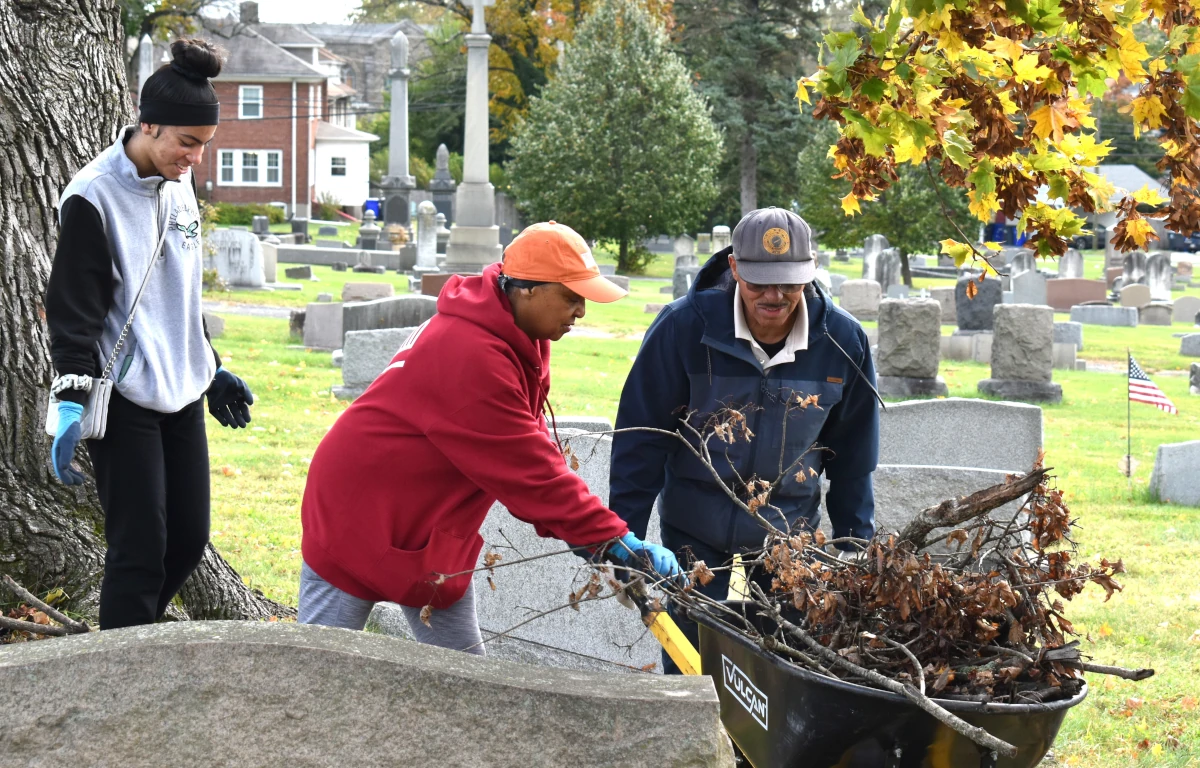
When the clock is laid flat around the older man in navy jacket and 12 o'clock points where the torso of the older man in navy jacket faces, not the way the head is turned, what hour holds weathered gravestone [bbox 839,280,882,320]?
The weathered gravestone is roughly at 6 o'clock from the older man in navy jacket.

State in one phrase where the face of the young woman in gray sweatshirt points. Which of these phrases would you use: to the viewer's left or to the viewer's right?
to the viewer's right

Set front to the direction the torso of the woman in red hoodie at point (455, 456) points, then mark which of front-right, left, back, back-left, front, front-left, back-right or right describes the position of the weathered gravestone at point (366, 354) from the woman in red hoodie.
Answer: left

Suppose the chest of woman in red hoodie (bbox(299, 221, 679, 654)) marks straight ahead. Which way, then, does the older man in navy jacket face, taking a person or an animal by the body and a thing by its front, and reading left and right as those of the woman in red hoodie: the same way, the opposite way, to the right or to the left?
to the right

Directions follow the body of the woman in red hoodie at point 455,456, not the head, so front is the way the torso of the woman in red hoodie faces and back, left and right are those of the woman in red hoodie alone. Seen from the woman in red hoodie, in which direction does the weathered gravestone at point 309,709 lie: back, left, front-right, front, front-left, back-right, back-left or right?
right

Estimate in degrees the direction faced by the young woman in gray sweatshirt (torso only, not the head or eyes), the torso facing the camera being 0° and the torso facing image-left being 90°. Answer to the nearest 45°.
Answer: approximately 315°

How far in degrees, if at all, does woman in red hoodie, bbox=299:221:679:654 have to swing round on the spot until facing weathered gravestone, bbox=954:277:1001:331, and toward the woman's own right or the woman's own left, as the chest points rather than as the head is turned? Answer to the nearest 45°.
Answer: approximately 45° to the woman's own left

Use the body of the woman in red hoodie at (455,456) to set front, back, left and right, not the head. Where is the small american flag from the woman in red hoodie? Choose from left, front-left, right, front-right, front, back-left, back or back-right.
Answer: front-left

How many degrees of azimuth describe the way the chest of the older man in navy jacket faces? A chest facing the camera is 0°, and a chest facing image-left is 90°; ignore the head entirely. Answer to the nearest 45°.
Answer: approximately 0°

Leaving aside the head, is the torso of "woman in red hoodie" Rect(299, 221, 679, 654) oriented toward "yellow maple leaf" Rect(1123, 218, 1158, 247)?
yes

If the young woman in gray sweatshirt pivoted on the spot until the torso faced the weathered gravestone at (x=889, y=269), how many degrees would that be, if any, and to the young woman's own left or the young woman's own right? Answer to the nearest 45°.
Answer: approximately 90° to the young woman's own left

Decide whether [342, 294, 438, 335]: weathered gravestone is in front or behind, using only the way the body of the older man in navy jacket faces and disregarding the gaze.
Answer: behind

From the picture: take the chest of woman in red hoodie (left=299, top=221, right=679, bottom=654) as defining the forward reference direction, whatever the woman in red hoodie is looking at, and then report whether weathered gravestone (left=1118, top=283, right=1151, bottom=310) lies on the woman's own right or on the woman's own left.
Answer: on the woman's own left

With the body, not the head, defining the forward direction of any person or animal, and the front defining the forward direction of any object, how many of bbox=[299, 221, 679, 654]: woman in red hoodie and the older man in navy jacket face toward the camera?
1

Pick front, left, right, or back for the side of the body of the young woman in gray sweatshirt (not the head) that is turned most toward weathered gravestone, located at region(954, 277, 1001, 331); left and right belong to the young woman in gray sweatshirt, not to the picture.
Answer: left

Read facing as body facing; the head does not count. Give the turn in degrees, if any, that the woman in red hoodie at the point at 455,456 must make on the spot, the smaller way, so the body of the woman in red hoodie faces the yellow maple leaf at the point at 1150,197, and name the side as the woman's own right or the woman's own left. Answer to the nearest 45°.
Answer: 0° — they already face it

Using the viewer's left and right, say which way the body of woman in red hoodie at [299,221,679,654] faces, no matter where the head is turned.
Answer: facing to the right of the viewer

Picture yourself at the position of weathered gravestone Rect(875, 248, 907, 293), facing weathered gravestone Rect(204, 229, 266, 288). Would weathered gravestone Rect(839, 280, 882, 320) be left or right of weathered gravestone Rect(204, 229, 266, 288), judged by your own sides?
left
